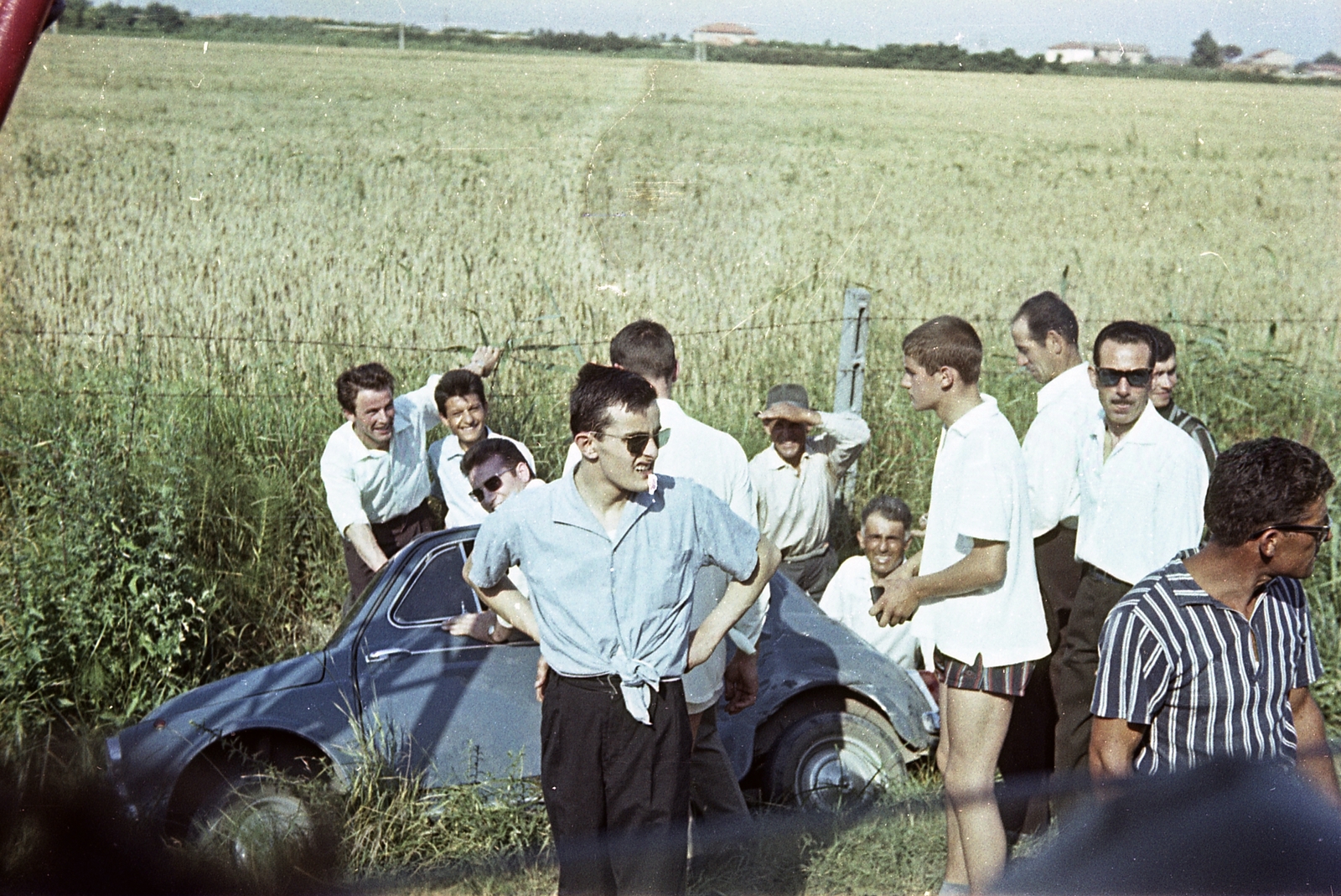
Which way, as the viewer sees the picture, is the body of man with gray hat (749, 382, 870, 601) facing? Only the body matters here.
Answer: toward the camera

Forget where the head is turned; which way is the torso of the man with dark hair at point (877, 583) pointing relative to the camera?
toward the camera

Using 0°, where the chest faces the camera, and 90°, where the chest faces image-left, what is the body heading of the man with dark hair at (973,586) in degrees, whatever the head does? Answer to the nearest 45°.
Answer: approximately 90°

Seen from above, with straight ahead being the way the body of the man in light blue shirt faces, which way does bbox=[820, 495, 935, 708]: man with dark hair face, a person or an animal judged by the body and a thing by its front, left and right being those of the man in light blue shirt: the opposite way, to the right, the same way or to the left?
the same way

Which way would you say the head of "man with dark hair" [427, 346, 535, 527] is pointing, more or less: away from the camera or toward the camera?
toward the camera

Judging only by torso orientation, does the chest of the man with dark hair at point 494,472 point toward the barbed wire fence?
no

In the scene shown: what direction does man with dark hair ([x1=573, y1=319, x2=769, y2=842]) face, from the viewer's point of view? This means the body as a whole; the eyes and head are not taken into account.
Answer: away from the camera

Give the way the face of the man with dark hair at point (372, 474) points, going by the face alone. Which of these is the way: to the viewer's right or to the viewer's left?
to the viewer's right

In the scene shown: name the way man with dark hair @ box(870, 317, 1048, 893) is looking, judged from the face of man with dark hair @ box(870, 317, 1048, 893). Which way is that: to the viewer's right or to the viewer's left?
to the viewer's left

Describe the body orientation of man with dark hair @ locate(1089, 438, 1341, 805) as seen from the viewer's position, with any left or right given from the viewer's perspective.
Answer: facing the viewer and to the right of the viewer

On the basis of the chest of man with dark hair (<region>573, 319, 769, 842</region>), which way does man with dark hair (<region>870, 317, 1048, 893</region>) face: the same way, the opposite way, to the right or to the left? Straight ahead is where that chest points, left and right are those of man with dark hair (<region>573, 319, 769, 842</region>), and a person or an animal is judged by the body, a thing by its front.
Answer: to the left

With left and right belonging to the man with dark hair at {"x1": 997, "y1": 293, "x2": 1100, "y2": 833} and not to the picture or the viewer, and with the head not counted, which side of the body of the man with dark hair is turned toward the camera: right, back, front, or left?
left

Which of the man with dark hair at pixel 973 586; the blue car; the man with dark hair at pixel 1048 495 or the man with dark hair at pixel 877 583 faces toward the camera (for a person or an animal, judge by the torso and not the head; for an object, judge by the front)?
the man with dark hair at pixel 877 583

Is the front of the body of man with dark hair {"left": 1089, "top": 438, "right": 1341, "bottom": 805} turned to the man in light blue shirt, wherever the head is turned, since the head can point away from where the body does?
no

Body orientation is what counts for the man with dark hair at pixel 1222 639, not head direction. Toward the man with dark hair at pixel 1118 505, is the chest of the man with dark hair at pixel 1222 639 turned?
no

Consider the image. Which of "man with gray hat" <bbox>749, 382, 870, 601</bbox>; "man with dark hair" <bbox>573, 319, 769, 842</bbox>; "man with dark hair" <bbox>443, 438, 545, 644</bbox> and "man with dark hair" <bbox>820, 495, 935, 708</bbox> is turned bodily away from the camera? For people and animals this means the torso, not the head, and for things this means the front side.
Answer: "man with dark hair" <bbox>573, 319, 769, 842</bbox>

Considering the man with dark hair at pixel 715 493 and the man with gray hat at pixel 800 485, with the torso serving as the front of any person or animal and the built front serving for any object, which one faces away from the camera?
the man with dark hair at pixel 715 493

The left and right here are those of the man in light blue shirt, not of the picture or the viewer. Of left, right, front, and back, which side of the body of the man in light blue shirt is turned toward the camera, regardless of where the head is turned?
front
